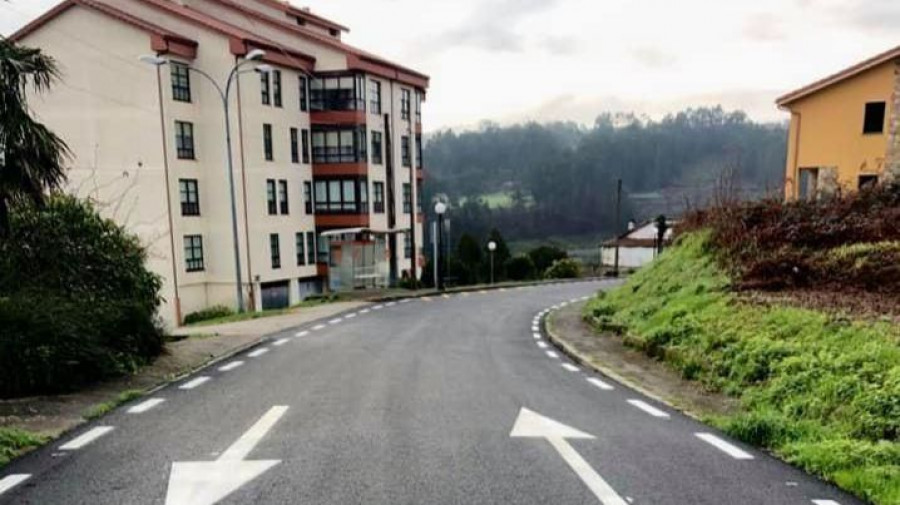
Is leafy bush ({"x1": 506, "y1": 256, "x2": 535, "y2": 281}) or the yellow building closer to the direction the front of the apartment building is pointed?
the yellow building

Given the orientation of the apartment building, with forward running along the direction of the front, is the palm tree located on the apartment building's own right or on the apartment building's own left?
on the apartment building's own right

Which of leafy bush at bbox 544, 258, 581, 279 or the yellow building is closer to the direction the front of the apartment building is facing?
the yellow building

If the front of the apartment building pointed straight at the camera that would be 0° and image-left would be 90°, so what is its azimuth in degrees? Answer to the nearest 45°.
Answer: approximately 315°

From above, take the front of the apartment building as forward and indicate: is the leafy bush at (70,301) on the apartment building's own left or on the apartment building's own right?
on the apartment building's own right
